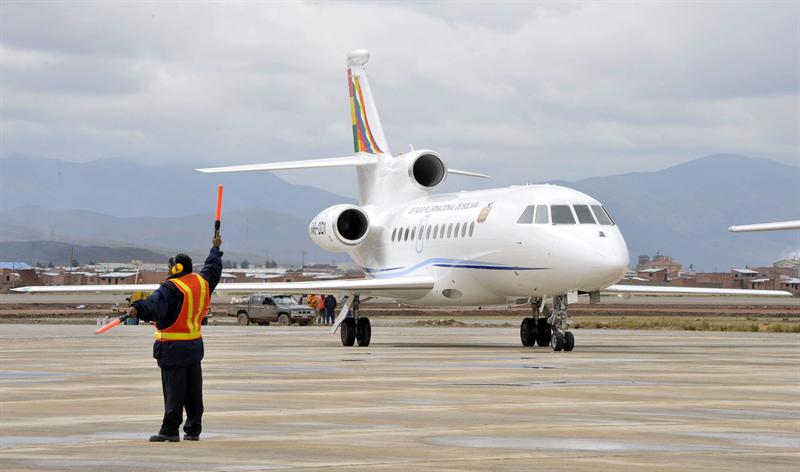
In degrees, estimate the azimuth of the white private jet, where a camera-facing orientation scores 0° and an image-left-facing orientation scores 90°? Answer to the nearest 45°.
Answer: approximately 315°
